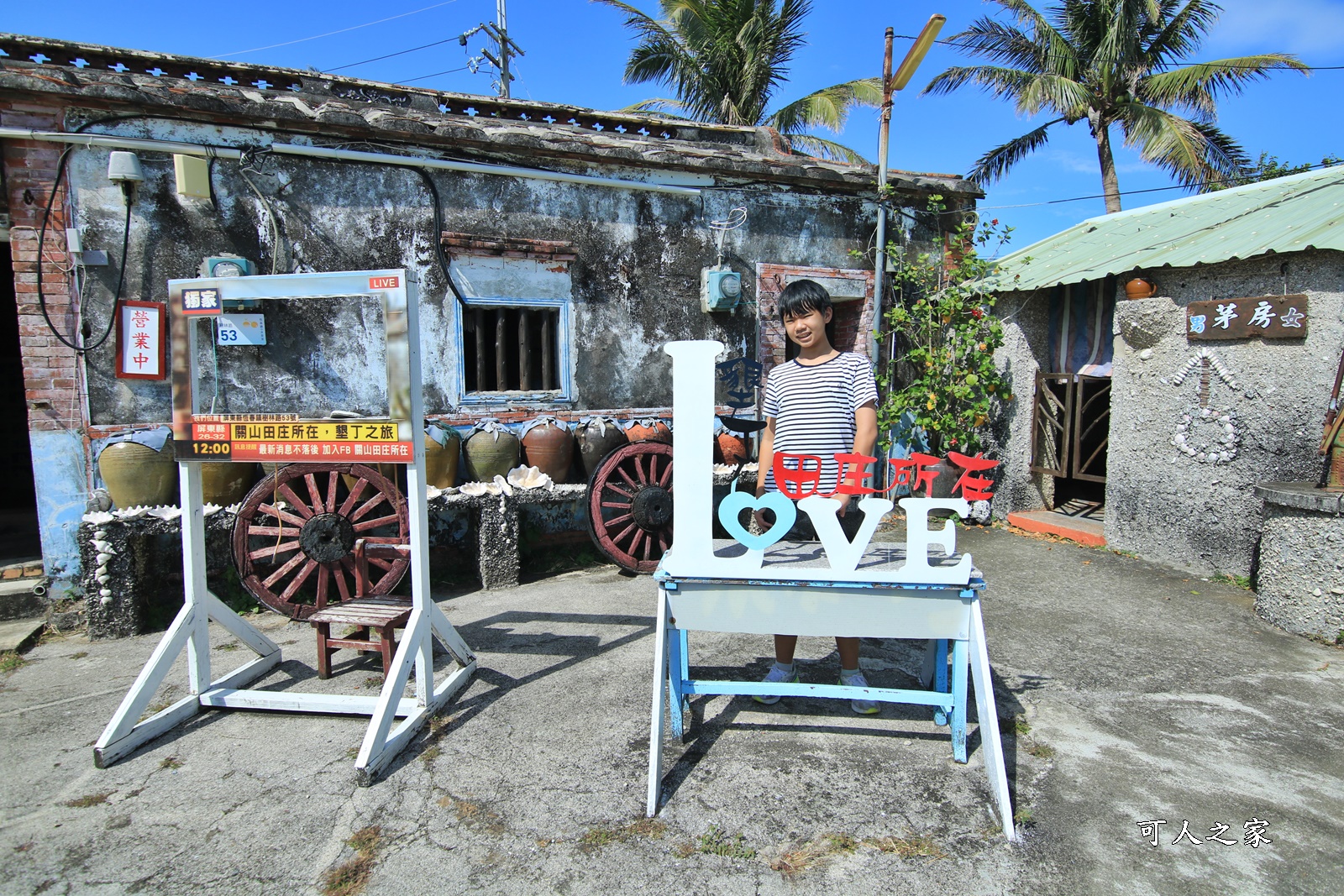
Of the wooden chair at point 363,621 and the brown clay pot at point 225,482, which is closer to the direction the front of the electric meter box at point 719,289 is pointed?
the wooden chair

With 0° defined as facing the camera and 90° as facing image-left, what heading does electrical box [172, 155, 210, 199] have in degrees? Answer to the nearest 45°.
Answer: approximately 315°

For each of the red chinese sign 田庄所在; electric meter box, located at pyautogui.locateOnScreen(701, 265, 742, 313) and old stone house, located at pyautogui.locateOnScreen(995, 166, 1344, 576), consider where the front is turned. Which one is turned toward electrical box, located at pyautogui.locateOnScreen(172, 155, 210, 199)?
the old stone house

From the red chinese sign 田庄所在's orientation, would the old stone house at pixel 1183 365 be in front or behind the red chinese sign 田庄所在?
behind

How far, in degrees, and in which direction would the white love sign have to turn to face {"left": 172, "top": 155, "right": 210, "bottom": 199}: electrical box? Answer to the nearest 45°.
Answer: approximately 135° to its right

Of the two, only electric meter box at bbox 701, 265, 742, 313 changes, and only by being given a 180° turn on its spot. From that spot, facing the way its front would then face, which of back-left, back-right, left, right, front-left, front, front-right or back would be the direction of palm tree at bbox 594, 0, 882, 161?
front-right

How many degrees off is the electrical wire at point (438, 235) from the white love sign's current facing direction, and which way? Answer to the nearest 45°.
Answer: approximately 135° to its right

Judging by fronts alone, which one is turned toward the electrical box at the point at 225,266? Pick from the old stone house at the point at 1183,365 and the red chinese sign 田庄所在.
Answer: the old stone house

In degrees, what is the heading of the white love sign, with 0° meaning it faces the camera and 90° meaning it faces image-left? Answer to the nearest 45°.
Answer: approximately 0°

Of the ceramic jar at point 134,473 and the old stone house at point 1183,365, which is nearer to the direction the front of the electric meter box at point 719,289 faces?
the old stone house
